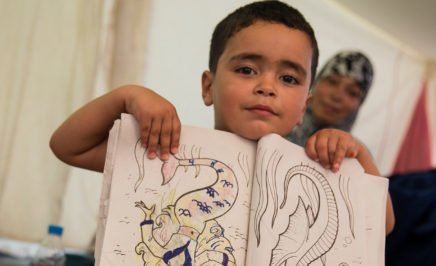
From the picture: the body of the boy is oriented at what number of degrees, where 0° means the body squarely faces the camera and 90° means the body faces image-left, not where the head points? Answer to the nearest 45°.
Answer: approximately 0°

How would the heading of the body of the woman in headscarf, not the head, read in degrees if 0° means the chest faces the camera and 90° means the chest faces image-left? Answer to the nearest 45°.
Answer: approximately 0°

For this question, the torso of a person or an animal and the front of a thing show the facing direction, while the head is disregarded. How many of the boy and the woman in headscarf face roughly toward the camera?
2

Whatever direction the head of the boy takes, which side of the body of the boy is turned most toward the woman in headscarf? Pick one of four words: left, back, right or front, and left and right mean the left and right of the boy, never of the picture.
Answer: back

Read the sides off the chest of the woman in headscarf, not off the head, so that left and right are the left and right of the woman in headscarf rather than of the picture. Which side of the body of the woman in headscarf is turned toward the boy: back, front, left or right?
front

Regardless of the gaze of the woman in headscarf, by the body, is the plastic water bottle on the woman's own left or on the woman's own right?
on the woman's own right

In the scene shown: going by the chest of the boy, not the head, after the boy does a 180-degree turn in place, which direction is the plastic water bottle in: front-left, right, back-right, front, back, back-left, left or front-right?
front-left
